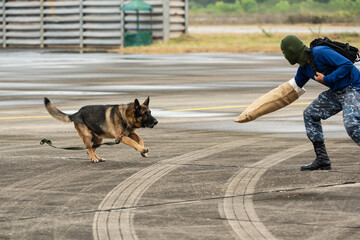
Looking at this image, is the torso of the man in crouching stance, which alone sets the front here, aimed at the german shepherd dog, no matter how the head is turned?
yes

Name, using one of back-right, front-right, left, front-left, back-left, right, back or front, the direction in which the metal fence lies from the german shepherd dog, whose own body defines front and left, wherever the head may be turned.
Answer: left

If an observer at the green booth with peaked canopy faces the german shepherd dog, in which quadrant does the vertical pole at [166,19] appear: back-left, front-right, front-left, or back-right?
back-left

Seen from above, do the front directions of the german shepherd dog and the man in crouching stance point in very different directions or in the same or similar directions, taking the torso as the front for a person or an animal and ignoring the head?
very different directions

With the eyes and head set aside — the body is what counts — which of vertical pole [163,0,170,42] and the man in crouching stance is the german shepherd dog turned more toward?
the man in crouching stance

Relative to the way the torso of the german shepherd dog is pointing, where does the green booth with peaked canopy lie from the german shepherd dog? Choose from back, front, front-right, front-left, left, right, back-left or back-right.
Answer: left

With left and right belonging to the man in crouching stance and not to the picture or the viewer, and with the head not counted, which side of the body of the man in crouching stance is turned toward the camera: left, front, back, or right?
left

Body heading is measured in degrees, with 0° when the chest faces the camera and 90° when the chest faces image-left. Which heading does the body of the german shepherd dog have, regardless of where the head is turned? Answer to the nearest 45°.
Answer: approximately 270°

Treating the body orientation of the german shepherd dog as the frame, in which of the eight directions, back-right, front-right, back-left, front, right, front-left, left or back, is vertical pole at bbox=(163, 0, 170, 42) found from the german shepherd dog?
left

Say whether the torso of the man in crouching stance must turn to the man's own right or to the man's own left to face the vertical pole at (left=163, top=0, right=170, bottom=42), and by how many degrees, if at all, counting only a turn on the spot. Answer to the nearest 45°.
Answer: approximately 90° to the man's own right

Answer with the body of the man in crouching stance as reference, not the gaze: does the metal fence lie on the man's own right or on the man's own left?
on the man's own right

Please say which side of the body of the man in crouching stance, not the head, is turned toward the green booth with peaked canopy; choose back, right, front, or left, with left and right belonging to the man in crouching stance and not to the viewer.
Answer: right

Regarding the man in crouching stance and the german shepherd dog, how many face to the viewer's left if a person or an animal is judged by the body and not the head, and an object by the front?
1

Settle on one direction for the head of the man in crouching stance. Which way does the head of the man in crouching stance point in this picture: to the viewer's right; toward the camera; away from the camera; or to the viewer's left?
to the viewer's left
